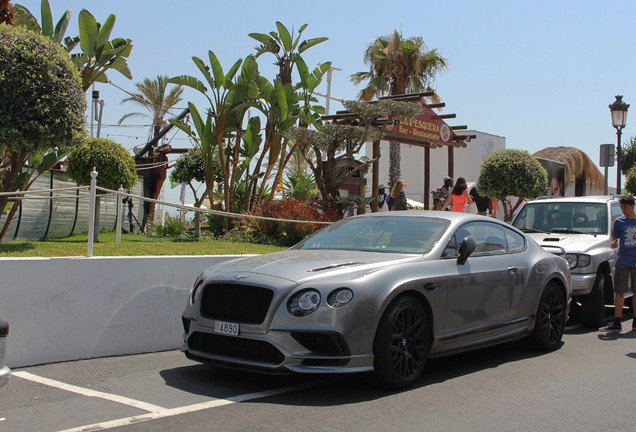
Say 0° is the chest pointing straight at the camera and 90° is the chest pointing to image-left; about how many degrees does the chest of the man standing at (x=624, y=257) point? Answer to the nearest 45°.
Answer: approximately 45°

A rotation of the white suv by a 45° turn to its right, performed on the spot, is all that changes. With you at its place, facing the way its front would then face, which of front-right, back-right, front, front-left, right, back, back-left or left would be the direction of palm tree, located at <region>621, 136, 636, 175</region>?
right

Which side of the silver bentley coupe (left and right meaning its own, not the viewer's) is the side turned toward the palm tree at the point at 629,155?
back

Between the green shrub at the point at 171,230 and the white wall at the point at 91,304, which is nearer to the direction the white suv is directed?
the white wall

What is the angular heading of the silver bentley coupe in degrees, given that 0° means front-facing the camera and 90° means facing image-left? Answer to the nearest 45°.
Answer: approximately 45°

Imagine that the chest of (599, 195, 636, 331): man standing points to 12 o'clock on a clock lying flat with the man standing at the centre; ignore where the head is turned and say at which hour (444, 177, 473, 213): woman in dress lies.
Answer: The woman in dress is roughly at 3 o'clock from the man standing.

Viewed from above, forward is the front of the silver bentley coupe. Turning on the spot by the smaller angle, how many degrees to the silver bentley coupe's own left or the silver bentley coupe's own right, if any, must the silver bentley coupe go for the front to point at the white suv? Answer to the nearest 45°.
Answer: approximately 180°
